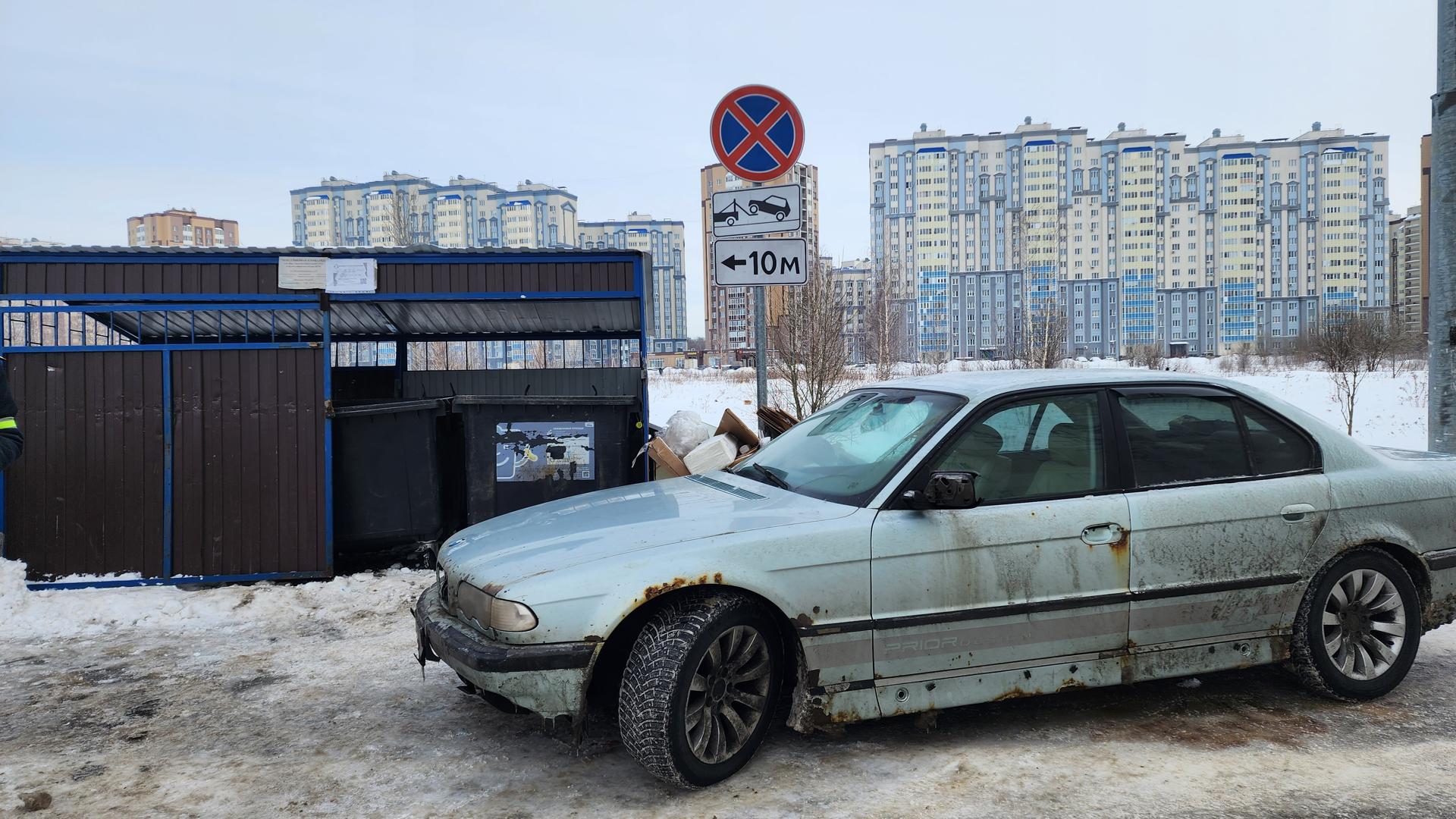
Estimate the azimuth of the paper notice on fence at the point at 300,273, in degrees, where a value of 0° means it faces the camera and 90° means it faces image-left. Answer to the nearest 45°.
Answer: approximately 0°

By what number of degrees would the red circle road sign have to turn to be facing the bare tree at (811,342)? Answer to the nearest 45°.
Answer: approximately 180°

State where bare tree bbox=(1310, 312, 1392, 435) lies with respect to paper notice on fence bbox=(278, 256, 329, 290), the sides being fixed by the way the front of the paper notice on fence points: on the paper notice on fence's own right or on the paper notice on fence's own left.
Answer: on the paper notice on fence's own left

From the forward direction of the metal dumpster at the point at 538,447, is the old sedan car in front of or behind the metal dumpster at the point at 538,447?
in front

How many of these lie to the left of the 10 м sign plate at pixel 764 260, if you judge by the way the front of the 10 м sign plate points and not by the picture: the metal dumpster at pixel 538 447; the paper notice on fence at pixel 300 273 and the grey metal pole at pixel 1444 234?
1

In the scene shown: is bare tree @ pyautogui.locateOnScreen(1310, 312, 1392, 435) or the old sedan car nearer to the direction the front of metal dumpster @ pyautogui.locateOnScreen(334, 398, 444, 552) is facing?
the old sedan car

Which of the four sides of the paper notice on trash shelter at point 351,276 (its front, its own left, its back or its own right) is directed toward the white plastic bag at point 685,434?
left

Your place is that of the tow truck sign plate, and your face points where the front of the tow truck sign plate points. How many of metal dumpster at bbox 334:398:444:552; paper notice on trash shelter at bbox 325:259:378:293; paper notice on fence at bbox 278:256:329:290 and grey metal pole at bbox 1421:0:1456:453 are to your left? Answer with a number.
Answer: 1

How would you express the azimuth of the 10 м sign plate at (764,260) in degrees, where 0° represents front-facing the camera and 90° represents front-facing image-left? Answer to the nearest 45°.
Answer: approximately 0°

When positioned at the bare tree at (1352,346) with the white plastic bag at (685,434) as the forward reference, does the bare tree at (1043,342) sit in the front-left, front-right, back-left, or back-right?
back-right
